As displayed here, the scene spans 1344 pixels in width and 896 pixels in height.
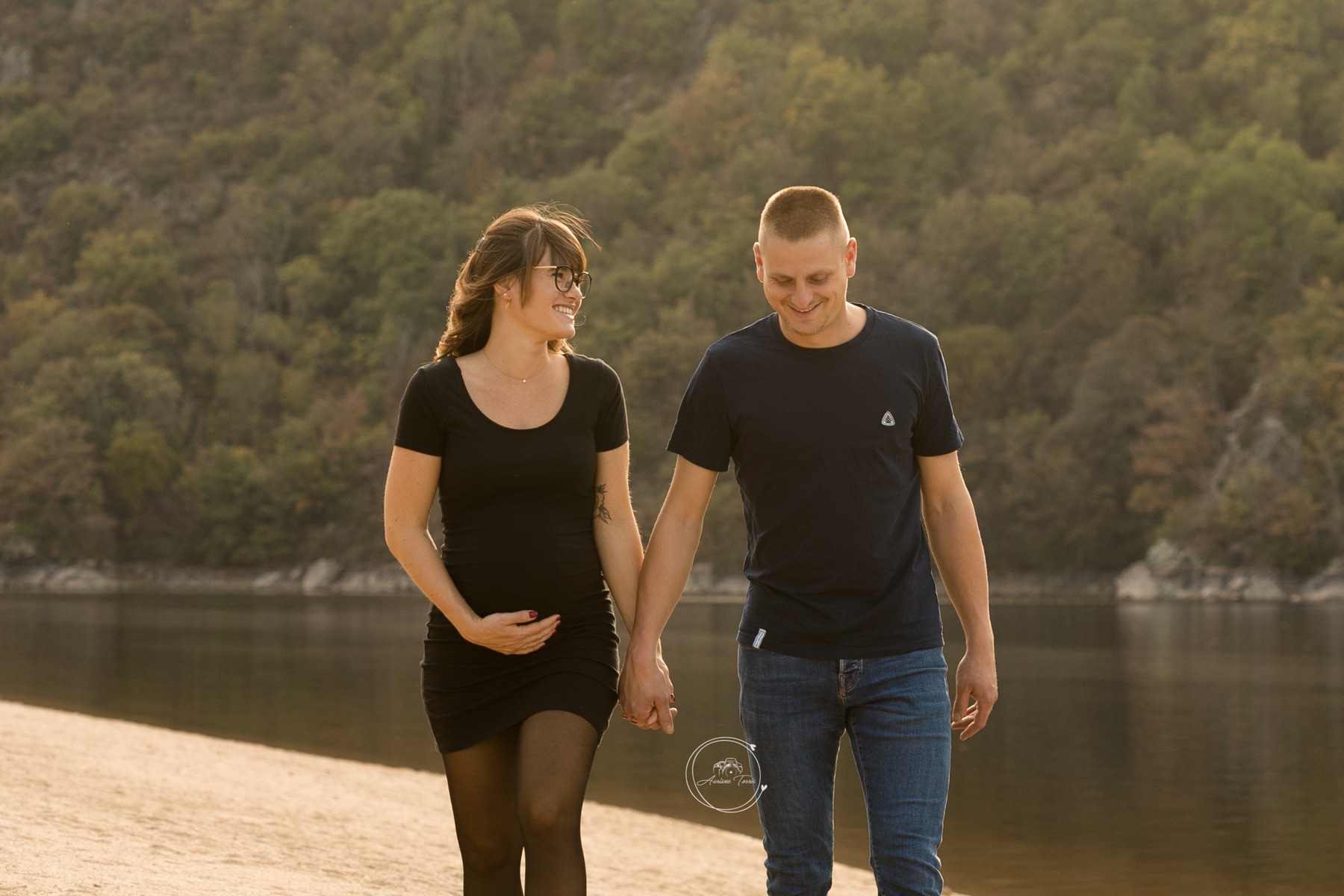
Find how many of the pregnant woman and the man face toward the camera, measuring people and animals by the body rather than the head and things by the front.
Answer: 2

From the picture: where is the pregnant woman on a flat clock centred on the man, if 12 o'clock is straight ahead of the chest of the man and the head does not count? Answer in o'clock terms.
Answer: The pregnant woman is roughly at 3 o'clock from the man.

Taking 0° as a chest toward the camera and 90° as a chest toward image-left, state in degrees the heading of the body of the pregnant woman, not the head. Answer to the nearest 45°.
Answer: approximately 0°

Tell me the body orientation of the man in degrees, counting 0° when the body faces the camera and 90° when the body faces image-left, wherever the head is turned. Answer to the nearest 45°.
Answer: approximately 0°

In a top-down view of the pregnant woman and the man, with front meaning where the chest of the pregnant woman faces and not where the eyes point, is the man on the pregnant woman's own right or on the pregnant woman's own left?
on the pregnant woman's own left
